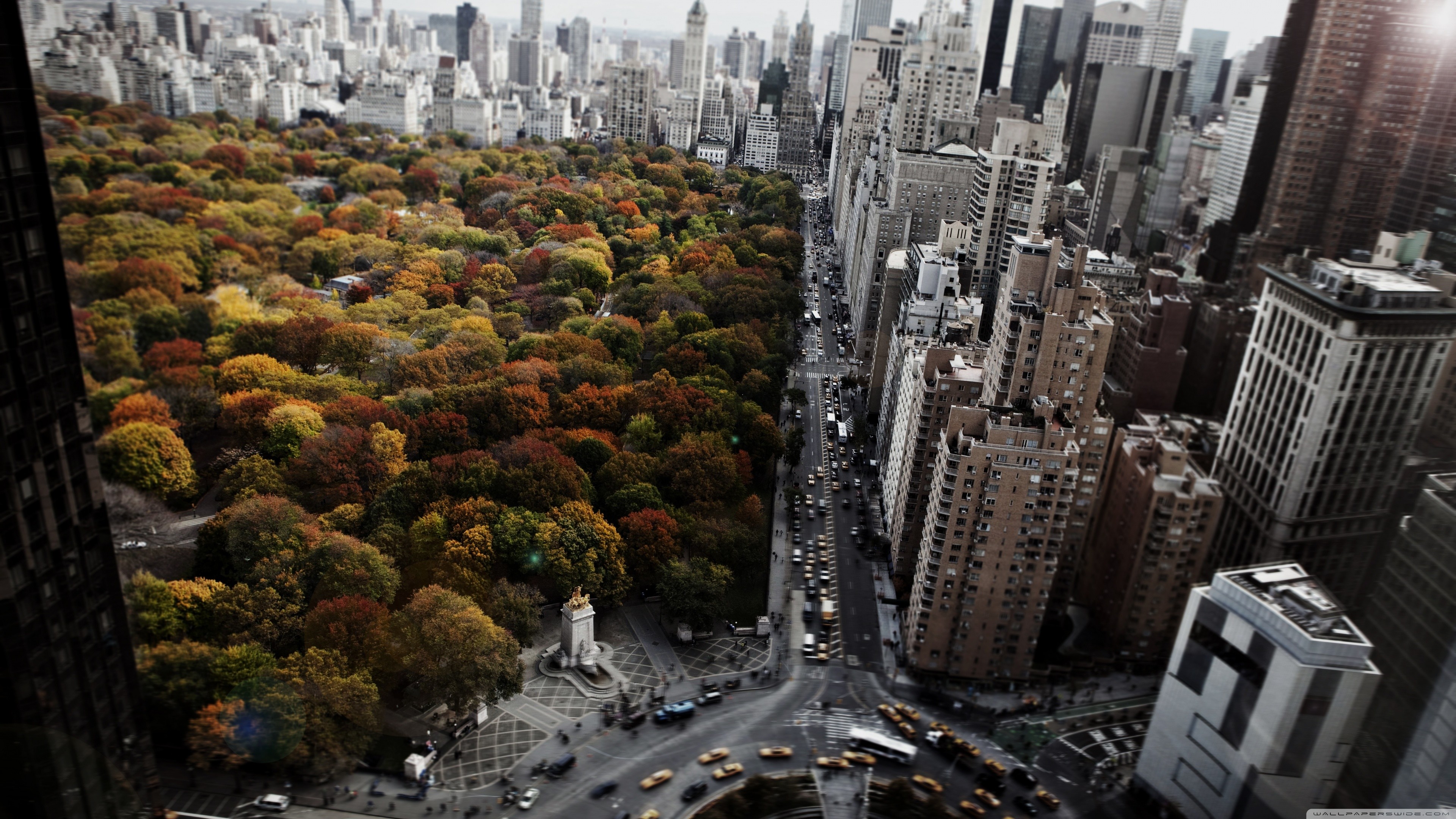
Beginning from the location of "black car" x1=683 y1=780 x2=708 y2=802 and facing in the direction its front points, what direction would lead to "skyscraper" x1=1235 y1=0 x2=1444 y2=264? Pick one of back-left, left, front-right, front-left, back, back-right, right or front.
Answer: back

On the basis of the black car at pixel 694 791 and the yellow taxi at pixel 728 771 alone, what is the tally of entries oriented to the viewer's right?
0

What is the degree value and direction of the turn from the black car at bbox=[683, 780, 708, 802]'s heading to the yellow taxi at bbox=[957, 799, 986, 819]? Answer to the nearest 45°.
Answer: approximately 135° to its left

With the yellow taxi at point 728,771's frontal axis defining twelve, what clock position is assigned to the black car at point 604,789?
The black car is roughly at 1 o'clock from the yellow taxi.

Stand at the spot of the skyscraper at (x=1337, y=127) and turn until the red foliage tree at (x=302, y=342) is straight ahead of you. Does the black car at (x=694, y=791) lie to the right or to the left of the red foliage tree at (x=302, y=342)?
left

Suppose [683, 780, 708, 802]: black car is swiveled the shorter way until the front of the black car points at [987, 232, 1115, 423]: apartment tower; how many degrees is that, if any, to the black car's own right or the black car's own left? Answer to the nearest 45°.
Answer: approximately 180°

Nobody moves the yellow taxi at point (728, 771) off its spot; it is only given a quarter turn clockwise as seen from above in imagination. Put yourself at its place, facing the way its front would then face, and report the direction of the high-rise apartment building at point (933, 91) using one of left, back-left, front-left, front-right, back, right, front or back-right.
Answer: front-right

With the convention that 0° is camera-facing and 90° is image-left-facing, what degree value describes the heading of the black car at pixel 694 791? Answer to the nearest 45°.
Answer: approximately 45°

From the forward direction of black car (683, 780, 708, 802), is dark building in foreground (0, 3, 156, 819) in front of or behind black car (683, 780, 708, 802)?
in front

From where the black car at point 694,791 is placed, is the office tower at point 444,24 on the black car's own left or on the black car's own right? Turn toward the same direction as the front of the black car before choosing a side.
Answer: on the black car's own right

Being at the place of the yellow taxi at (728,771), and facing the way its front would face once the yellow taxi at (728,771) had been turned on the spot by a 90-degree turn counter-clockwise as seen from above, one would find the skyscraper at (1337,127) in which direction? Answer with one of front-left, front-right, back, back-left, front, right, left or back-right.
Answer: left

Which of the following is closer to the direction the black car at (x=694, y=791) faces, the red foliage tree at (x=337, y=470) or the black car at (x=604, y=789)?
the black car

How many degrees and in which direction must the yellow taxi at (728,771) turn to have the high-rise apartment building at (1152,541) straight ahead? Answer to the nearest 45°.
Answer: approximately 180°

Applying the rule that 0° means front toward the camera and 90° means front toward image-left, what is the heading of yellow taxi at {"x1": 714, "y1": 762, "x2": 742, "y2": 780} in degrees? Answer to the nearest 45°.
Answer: approximately 45°
